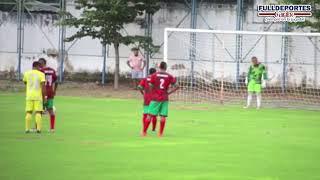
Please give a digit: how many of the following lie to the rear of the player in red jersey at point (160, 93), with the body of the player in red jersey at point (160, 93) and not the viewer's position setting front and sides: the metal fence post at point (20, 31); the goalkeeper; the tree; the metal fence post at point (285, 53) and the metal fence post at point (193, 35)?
0

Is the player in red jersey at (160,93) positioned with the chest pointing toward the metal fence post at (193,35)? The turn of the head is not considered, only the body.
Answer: yes

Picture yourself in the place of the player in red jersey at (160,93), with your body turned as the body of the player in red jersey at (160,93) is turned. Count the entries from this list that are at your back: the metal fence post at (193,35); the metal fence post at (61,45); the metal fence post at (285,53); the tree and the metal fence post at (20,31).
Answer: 0

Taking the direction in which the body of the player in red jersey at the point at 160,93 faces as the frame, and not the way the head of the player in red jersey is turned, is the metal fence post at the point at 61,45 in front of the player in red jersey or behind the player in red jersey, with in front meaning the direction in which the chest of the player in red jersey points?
in front

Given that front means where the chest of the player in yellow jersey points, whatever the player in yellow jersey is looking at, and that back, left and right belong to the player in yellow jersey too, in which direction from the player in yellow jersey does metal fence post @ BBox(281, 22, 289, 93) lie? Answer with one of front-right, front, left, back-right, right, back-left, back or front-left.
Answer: front-right

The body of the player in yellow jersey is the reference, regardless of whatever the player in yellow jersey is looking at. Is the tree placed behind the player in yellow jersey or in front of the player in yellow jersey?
in front

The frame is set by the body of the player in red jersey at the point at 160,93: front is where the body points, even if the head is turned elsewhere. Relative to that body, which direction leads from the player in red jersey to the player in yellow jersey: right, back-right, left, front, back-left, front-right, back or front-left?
left

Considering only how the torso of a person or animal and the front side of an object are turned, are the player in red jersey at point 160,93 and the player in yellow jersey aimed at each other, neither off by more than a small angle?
no

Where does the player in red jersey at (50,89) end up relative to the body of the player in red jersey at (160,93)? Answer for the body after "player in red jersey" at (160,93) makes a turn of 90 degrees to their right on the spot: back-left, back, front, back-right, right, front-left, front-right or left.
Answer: back

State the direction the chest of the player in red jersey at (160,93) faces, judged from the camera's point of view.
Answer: away from the camera

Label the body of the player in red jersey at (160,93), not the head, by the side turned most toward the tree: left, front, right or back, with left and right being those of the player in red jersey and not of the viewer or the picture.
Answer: front

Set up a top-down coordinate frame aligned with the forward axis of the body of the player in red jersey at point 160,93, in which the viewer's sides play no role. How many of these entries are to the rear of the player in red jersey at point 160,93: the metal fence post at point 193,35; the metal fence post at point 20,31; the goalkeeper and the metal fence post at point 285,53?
0
